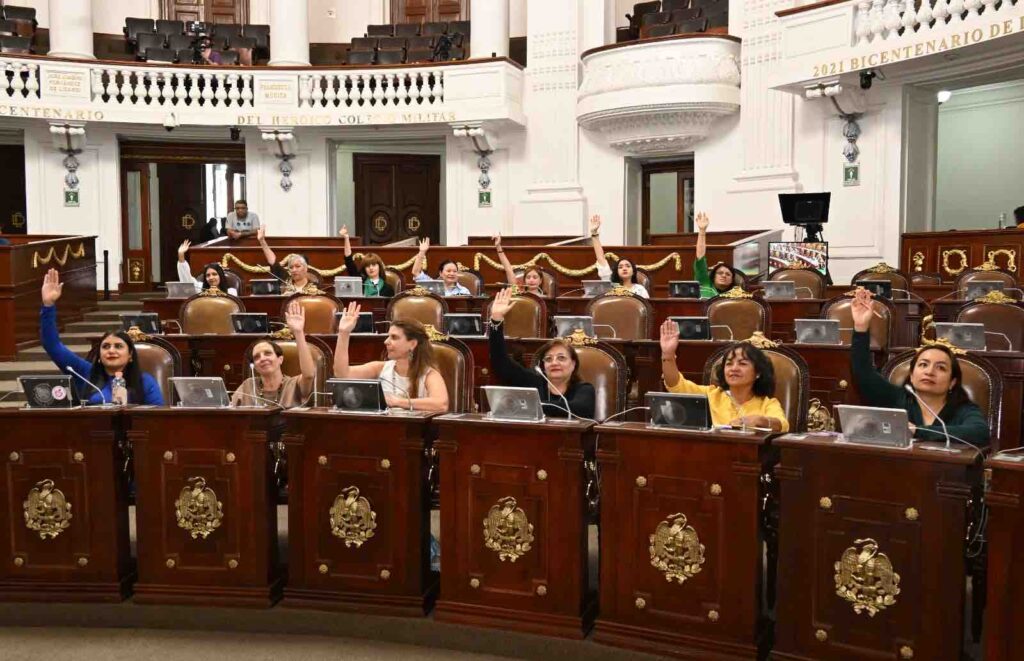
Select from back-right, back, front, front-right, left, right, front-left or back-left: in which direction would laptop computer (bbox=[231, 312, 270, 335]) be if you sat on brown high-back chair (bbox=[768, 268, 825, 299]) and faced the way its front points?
front-right

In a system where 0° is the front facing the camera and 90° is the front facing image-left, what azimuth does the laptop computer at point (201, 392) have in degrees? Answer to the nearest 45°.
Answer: approximately 180°

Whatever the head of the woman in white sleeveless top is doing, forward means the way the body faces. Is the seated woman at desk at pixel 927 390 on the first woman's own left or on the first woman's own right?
on the first woman's own left

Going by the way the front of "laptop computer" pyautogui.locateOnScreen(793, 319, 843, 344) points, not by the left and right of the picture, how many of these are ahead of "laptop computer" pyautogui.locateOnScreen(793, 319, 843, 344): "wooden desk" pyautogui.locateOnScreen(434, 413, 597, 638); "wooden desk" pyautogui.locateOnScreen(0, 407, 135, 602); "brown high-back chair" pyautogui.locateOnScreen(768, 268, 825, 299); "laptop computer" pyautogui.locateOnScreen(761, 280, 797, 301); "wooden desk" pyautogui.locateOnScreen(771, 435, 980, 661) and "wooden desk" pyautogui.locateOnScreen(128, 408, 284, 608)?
2

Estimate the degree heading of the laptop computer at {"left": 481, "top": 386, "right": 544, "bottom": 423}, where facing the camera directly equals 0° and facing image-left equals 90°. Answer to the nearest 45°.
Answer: approximately 180°

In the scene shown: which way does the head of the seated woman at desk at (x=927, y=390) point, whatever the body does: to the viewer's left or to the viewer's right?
to the viewer's left

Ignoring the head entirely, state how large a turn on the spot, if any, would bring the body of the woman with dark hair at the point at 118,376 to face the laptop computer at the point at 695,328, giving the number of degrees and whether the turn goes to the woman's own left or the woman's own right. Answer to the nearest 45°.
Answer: approximately 90° to the woman's own left

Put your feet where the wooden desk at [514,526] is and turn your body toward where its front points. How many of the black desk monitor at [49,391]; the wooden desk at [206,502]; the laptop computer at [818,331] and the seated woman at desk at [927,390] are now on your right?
2

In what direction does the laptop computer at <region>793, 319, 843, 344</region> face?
away from the camera

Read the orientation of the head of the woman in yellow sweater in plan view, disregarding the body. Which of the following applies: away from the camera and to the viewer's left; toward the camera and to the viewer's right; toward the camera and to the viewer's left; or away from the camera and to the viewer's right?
toward the camera and to the viewer's left

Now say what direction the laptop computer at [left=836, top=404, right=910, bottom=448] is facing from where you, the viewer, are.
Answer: facing away from the viewer

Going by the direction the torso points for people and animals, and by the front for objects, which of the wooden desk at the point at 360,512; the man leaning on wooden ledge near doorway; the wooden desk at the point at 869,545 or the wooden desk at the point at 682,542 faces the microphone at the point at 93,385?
the man leaning on wooden ledge near doorway

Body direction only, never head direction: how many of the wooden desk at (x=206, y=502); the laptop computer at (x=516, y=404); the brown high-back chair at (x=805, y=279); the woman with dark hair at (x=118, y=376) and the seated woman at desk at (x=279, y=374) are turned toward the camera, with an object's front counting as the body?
4

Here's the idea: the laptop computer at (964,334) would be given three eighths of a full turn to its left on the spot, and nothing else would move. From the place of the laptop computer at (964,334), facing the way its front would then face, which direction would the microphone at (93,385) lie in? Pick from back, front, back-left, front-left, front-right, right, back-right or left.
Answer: front

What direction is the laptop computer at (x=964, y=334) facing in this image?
away from the camera

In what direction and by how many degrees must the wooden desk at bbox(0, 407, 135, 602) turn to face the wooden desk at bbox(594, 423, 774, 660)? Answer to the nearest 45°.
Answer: approximately 45° to its left

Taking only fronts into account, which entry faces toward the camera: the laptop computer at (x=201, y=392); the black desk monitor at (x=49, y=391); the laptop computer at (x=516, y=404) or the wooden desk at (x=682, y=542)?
the wooden desk
